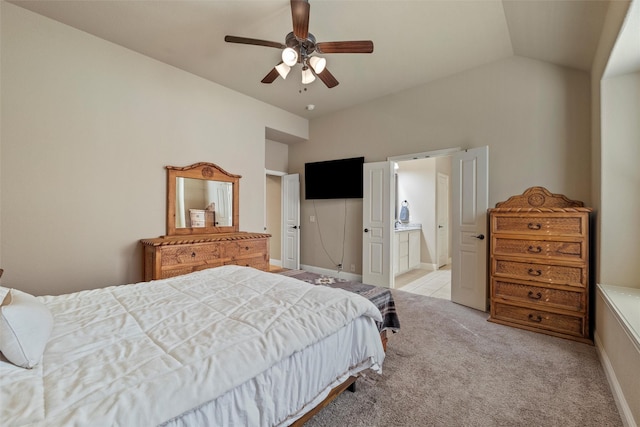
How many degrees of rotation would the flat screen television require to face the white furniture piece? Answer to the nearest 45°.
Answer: approximately 135° to its left

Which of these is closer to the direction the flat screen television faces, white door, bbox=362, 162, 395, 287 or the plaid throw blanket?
the plaid throw blanket

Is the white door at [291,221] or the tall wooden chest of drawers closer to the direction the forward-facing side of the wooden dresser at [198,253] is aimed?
the tall wooden chest of drawers

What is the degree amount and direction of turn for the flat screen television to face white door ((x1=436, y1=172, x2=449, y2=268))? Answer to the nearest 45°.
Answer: approximately 180°

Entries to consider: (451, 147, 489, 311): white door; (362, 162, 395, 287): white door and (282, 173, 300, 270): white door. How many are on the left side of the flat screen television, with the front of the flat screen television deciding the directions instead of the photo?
2

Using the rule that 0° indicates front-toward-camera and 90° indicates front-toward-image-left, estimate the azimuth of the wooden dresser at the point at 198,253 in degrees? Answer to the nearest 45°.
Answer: approximately 315°

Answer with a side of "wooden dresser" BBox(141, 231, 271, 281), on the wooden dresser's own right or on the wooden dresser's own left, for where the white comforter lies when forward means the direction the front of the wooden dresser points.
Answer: on the wooden dresser's own right

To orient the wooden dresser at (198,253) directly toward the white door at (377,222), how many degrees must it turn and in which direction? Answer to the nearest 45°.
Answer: approximately 45° to its left

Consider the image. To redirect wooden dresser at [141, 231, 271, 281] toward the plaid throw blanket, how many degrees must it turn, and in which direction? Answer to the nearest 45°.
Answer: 0° — it already faces it

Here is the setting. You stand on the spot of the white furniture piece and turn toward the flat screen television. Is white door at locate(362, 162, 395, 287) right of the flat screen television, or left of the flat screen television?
left

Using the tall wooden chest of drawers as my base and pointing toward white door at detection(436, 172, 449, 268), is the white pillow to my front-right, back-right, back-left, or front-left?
back-left

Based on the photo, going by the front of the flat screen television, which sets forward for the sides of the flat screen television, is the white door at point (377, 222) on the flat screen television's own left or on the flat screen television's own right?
on the flat screen television's own left
